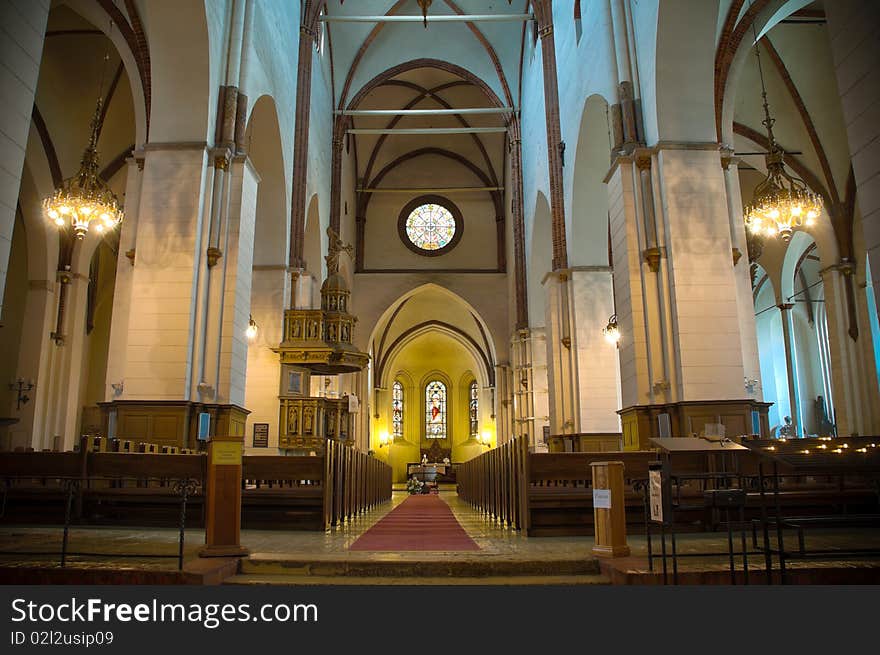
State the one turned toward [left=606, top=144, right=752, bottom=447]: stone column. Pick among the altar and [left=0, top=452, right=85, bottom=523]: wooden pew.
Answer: the altar

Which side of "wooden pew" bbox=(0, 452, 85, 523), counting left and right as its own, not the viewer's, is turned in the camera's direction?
back

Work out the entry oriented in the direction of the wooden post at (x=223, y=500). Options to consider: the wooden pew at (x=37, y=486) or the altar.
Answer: the altar

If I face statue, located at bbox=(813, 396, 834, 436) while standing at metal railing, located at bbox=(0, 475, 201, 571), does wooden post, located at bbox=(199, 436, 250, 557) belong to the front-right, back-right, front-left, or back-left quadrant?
front-right

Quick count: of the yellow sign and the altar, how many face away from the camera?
0

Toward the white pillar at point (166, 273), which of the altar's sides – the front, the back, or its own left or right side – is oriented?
front

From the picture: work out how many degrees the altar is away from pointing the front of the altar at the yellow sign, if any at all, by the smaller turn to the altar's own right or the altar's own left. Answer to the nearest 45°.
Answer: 0° — it already faces it

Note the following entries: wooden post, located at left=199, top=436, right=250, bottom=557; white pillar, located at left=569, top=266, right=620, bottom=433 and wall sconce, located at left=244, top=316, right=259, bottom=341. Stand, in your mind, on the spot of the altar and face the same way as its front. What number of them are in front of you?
3

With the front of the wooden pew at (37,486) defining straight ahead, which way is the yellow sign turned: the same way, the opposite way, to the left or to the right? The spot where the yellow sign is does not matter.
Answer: the opposite way

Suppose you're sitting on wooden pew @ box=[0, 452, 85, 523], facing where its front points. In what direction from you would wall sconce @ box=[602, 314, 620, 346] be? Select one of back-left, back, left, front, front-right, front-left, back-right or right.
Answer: right

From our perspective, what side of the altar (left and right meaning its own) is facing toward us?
front

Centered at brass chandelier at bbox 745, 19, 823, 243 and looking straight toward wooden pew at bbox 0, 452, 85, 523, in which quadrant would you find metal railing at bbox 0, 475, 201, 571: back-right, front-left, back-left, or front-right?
front-left

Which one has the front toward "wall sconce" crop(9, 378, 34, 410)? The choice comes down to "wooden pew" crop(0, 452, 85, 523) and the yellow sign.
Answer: the wooden pew

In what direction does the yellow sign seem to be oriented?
toward the camera

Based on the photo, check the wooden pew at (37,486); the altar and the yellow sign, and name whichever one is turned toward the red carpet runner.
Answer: the altar

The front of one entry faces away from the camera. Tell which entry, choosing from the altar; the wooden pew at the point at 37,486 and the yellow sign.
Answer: the wooden pew

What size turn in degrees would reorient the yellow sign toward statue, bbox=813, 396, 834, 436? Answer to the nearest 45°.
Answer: approximately 135° to its left
